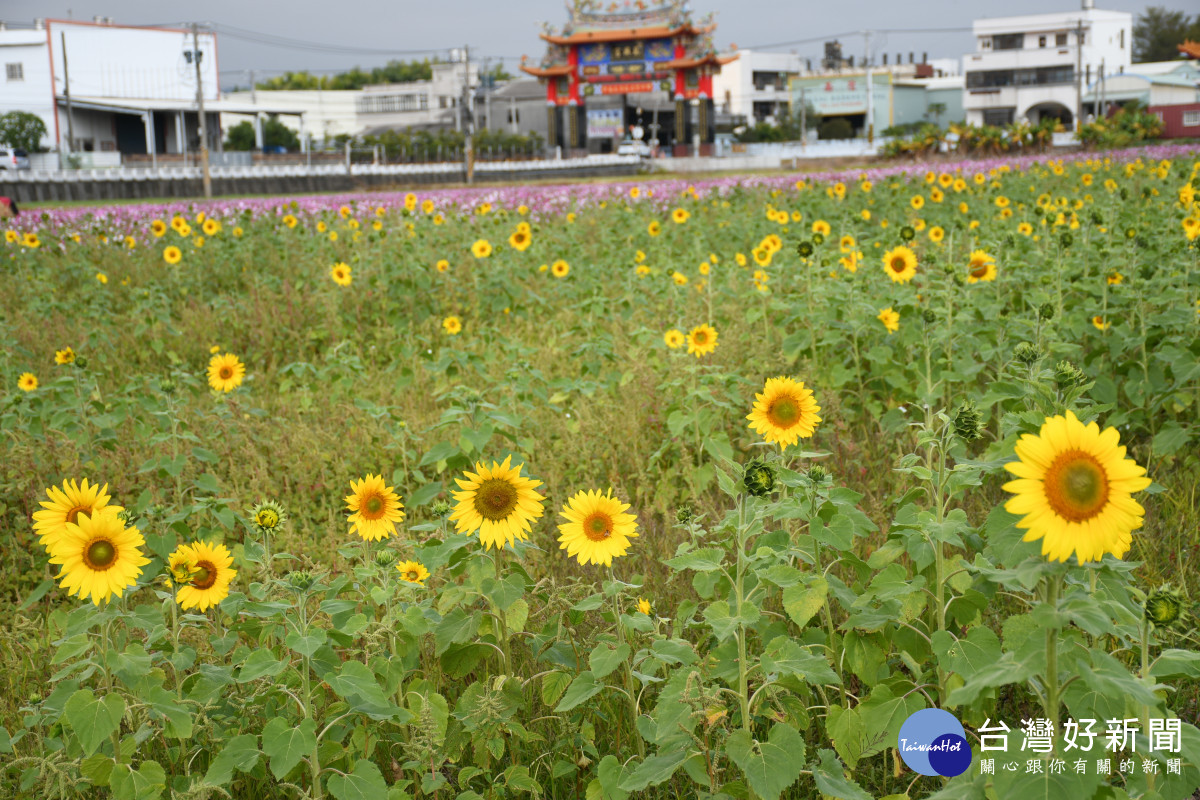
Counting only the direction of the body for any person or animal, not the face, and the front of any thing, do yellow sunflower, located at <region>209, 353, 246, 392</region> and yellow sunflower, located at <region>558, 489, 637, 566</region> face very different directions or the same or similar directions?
same or similar directions

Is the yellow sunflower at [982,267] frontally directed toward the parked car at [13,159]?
no

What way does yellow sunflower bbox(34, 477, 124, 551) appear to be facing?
toward the camera

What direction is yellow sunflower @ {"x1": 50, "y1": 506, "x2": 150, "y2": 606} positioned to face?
toward the camera

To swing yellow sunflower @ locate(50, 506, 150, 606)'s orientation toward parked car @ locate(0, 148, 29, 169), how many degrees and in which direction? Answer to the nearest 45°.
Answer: approximately 180°

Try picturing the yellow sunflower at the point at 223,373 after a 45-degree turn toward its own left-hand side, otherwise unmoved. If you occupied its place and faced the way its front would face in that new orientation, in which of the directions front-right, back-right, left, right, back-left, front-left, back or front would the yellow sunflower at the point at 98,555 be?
front-right

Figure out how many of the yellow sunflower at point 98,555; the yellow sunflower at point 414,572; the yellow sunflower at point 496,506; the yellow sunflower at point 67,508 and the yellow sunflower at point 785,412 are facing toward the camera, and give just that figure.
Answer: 5

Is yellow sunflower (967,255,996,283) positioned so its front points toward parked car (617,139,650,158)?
no

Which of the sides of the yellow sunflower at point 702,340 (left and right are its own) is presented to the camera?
front

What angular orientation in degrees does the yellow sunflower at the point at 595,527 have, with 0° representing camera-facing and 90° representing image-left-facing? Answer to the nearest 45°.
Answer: approximately 0°

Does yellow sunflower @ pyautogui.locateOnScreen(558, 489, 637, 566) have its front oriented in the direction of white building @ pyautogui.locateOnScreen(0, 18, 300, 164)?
no
